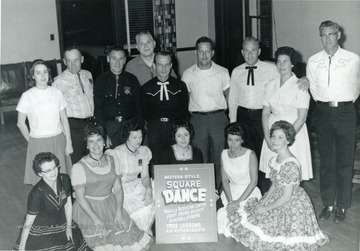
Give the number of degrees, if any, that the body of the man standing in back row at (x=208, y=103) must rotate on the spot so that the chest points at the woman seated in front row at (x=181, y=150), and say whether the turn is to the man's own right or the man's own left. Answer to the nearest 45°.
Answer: approximately 45° to the man's own right

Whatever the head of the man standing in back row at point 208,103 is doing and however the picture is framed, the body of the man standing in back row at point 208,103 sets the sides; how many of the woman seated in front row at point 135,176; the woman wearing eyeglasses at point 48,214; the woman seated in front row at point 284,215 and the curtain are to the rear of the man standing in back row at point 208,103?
1

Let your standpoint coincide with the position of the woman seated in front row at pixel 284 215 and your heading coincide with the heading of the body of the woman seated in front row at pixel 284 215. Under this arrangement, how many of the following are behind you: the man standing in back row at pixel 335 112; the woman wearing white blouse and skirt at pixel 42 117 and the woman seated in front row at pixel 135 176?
1

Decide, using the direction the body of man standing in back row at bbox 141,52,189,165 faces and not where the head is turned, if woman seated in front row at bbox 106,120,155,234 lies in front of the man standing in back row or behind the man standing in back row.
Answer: in front

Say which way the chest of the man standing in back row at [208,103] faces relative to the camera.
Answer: toward the camera

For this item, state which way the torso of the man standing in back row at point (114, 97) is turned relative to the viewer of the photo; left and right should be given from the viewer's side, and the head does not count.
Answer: facing the viewer

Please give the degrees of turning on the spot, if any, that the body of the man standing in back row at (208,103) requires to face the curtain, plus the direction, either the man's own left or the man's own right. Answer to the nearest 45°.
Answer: approximately 180°

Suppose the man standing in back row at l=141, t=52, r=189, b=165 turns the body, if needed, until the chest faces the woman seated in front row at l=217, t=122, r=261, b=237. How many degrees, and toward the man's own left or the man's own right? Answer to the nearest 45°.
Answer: approximately 45° to the man's own left

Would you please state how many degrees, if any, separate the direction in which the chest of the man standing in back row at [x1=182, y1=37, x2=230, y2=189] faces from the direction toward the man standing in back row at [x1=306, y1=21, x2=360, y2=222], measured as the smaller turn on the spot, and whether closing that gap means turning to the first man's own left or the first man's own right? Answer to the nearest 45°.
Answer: approximately 45° to the first man's own left

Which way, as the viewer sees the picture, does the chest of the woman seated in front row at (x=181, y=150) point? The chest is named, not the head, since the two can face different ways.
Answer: toward the camera

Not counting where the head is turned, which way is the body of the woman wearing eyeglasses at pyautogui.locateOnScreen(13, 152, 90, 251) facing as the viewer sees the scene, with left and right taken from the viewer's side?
facing the viewer and to the right of the viewer
